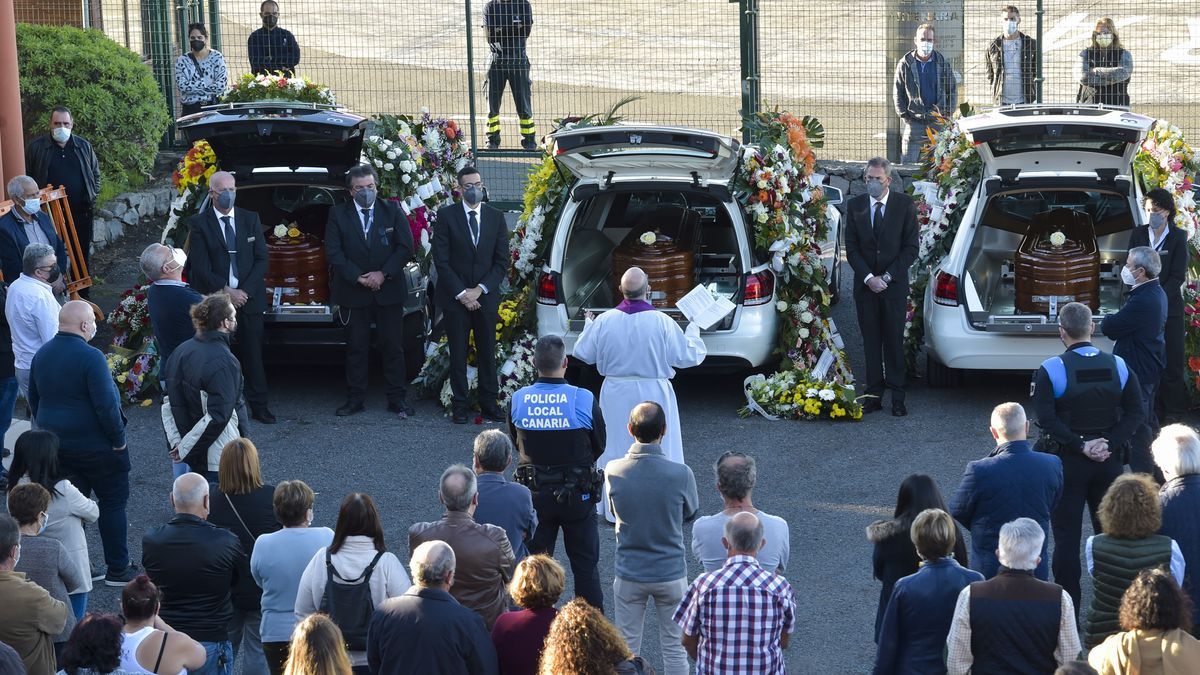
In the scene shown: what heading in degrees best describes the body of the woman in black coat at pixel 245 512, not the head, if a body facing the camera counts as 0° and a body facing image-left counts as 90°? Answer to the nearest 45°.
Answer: approximately 180°

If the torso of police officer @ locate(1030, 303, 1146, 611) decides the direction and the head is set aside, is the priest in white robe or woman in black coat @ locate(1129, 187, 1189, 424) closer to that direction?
the woman in black coat

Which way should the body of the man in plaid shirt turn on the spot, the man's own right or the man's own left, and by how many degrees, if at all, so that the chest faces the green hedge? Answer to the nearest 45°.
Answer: approximately 45° to the man's own left

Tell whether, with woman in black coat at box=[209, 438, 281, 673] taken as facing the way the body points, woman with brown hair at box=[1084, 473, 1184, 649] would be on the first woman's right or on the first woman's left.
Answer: on the first woman's right

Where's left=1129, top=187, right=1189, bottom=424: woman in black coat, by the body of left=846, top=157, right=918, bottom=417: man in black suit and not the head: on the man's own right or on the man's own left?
on the man's own left

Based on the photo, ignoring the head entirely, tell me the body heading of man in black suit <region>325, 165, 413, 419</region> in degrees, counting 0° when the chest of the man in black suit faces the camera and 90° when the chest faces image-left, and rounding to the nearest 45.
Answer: approximately 0°

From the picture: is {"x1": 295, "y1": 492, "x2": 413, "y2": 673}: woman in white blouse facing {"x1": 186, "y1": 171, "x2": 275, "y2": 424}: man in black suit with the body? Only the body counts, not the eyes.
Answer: yes

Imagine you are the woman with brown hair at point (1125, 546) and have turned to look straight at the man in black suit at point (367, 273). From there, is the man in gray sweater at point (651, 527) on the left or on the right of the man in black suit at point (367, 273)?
left

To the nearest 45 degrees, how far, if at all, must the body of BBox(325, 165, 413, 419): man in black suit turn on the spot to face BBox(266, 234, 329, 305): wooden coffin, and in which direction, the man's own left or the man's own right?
approximately 135° to the man's own right

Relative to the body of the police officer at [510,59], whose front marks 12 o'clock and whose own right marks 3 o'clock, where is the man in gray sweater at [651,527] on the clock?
The man in gray sweater is roughly at 12 o'clock from the police officer.

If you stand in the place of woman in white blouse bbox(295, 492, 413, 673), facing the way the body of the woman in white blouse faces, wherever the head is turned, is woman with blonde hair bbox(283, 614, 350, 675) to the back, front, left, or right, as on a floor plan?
back

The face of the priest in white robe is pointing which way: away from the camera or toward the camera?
away from the camera

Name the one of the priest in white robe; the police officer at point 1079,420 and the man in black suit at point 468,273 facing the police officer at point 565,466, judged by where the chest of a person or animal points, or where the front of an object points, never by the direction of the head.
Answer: the man in black suit

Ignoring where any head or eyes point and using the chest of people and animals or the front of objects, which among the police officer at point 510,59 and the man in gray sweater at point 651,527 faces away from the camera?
the man in gray sweater

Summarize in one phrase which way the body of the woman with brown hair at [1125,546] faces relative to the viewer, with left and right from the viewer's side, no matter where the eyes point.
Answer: facing away from the viewer

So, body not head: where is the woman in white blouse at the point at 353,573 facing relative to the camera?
away from the camera
